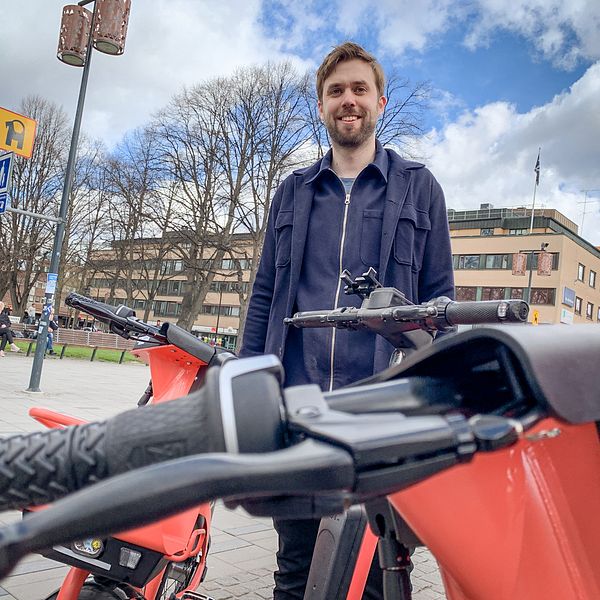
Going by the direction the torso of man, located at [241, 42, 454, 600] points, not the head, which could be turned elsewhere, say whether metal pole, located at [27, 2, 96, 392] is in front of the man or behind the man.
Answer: behind

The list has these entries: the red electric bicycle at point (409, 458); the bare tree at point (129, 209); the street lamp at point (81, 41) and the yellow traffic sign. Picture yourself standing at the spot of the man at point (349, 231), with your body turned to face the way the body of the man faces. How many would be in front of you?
1

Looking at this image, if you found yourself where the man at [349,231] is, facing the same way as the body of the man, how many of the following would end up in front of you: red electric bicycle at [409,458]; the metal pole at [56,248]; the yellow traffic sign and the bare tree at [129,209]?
1

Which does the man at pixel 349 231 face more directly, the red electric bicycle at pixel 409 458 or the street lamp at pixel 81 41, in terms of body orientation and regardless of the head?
the red electric bicycle

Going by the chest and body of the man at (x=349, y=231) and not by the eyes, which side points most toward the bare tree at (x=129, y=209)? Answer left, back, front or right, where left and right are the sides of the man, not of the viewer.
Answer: back

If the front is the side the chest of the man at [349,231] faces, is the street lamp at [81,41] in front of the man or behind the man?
behind

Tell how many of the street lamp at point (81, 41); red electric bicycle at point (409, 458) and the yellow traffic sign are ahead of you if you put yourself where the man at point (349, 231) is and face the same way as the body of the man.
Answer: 1

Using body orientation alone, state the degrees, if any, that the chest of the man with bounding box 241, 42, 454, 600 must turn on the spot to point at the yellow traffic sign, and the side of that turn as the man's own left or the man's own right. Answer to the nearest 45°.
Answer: approximately 135° to the man's own right

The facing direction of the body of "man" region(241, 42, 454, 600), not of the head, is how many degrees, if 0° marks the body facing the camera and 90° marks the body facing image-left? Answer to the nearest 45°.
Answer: approximately 0°

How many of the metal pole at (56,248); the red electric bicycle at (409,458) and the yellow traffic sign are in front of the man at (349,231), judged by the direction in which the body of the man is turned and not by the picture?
1

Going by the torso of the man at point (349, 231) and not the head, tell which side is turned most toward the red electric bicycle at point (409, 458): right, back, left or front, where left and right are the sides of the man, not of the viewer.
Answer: front
